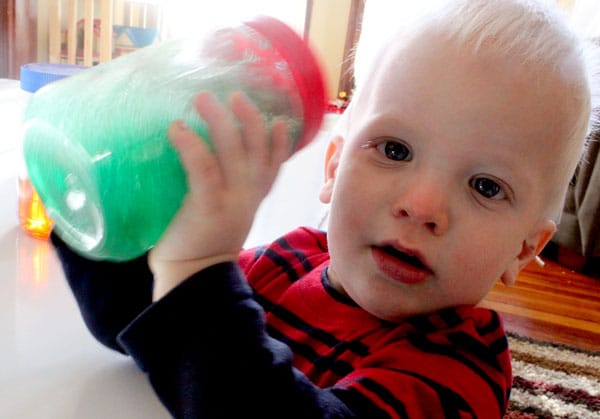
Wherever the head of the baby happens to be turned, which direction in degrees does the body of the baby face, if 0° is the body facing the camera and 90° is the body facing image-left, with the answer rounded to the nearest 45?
approximately 45°
